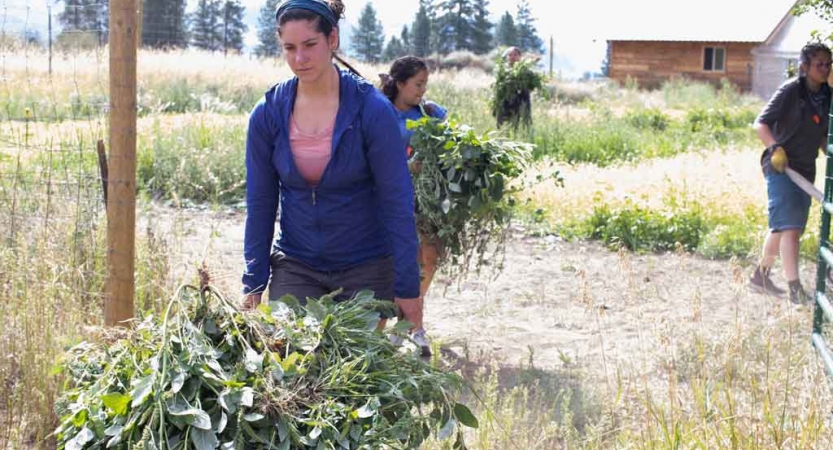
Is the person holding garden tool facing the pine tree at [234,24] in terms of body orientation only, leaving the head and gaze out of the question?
no

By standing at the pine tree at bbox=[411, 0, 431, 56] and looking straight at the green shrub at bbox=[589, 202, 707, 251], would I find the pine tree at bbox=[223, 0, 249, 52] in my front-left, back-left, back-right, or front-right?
back-right

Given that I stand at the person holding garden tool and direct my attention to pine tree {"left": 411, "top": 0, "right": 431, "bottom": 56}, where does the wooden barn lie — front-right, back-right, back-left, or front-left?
front-right

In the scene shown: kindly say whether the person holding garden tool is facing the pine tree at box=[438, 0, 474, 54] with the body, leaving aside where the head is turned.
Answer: no

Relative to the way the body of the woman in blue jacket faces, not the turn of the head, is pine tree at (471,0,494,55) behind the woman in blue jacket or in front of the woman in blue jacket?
behind

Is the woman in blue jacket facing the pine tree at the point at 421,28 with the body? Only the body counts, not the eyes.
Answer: no

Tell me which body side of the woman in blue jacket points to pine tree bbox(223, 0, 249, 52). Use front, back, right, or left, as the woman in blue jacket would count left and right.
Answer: back

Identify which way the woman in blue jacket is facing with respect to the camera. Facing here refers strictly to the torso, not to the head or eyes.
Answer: toward the camera

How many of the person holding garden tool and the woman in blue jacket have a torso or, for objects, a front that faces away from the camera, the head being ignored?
0

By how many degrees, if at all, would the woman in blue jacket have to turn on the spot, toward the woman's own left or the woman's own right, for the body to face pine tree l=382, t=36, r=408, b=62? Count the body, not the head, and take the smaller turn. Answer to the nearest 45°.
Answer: approximately 180°

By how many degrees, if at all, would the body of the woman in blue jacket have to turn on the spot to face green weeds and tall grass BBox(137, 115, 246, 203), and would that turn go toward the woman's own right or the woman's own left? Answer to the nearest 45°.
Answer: approximately 180°

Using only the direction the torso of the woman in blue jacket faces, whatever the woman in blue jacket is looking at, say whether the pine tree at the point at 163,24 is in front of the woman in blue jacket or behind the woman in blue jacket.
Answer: behind

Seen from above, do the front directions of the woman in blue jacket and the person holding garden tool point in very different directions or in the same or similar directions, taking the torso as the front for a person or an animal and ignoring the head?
same or similar directions
